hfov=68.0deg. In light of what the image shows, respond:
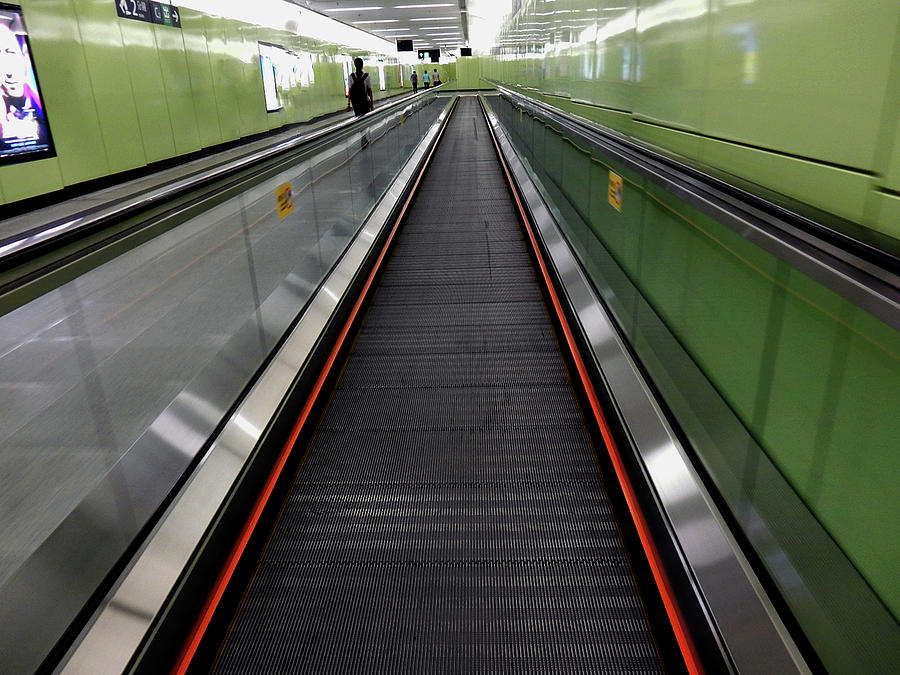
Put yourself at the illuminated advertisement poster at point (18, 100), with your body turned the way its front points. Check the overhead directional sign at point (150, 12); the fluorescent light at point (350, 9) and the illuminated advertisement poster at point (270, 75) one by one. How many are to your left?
3

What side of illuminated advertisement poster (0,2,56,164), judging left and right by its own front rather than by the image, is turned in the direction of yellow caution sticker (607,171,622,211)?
front

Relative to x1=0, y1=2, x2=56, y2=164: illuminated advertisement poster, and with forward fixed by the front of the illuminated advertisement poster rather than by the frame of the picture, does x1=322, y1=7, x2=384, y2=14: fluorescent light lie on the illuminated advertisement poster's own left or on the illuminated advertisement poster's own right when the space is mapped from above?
on the illuminated advertisement poster's own left

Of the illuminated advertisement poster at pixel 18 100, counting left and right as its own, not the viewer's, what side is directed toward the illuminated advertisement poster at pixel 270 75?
left

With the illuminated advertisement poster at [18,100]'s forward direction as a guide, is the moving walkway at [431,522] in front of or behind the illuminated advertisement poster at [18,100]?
in front

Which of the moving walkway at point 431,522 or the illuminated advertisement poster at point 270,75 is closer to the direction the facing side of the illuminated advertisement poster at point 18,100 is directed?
the moving walkway

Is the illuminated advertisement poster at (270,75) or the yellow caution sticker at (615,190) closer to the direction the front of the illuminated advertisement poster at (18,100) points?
the yellow caution sticker

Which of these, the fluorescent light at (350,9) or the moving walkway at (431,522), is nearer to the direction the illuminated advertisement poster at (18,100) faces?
the moving walkway

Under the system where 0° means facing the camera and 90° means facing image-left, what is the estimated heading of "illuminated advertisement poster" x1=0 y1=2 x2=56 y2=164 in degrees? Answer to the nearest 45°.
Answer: approximately 315°

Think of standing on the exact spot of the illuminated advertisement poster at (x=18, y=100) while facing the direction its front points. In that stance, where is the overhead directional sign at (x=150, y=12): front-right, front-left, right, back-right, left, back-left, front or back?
left

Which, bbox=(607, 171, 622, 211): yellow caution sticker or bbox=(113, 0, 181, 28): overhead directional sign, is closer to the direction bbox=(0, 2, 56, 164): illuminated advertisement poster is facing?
the yellow caution sticker
